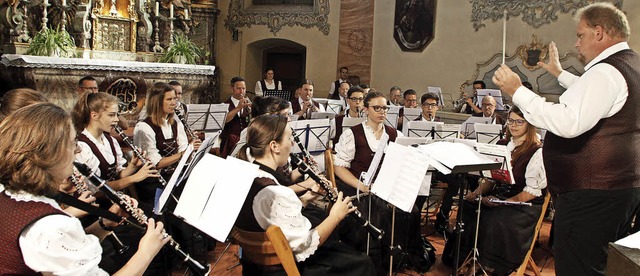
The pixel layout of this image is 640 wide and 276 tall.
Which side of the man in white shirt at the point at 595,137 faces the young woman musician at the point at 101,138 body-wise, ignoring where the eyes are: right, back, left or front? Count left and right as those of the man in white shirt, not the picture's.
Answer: front

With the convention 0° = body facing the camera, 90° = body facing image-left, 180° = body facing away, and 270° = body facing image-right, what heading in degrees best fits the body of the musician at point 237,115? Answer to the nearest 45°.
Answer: approximately 315°

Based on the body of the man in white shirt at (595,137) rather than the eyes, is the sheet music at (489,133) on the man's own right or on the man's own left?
on the man's own right

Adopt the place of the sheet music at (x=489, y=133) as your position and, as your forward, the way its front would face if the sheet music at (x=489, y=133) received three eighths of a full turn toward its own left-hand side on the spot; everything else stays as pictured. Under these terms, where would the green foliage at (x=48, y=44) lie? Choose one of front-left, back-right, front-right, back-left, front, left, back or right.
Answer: front-right

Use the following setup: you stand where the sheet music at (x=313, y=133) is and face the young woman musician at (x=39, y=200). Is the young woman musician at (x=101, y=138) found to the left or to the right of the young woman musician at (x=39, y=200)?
right

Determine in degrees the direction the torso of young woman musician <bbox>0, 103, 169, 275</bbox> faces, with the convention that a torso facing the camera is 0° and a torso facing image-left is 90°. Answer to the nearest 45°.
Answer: approximately 225°

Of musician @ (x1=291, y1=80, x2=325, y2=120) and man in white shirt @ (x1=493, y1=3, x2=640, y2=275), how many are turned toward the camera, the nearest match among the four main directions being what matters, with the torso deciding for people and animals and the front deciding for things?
1

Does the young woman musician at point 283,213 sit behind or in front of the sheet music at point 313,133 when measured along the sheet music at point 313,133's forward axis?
behind

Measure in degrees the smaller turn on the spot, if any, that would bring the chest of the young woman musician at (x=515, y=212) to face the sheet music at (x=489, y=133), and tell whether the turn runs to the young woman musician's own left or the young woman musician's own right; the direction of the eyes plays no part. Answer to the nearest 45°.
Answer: approximately 135° to the young woman musician's own right

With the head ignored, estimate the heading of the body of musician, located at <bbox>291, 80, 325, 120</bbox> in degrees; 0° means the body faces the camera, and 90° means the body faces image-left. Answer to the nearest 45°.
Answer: approximately 0°

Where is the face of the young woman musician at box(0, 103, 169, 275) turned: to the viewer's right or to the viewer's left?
to the viewer's right

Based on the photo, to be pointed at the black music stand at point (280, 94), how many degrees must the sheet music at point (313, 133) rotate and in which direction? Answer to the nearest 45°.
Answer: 0° — it already faces it

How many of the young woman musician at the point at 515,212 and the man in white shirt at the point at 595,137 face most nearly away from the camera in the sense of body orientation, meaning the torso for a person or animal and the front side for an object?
0
